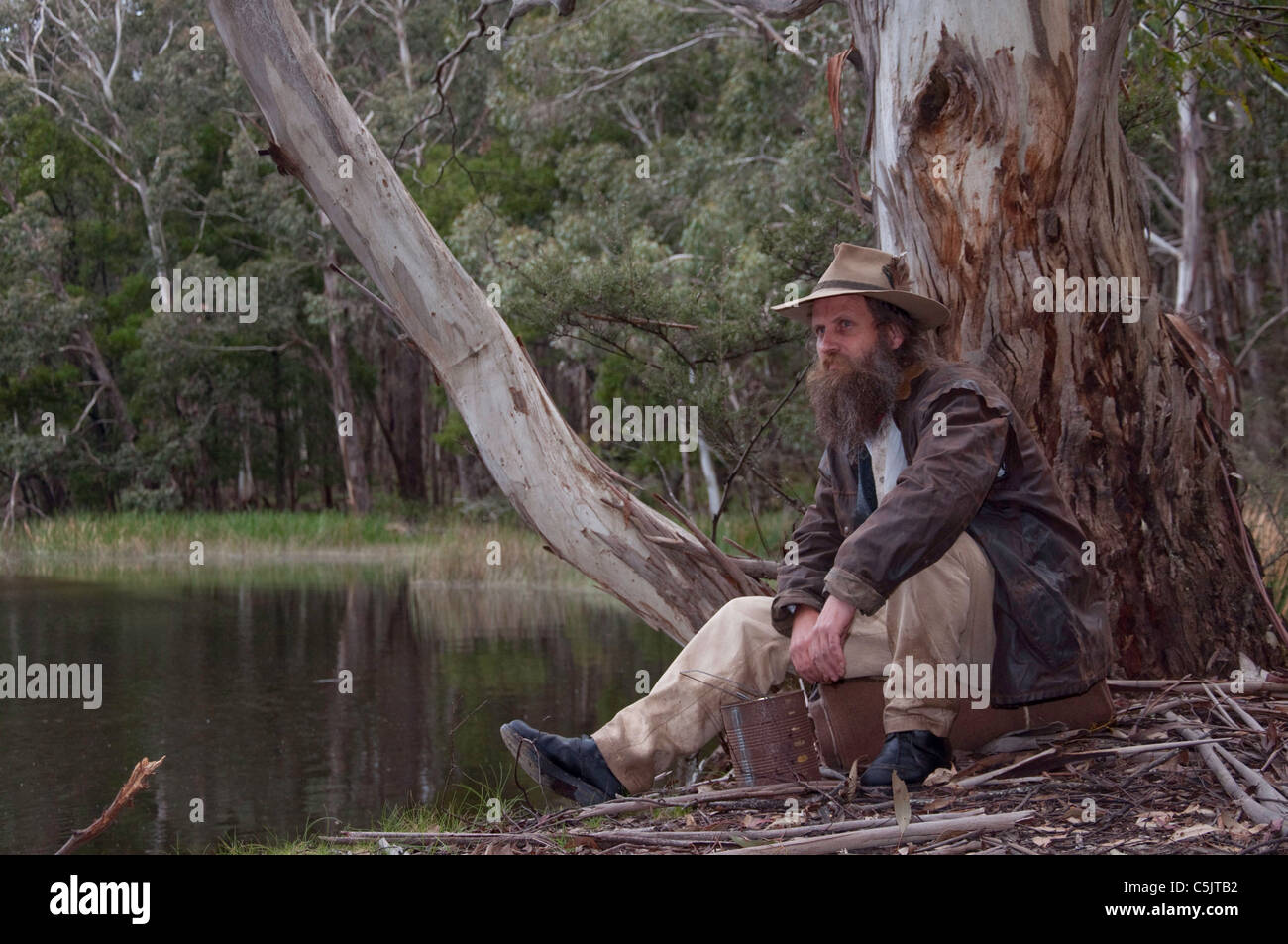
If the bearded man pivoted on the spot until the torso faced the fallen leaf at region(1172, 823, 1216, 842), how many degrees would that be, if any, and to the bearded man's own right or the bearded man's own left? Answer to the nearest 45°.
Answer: approximately 90° to the bearded man's own left

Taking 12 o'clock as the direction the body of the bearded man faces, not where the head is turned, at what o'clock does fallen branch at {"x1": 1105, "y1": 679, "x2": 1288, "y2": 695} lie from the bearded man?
The fallen branch is roughly at 6 o'clock from the bearded man.

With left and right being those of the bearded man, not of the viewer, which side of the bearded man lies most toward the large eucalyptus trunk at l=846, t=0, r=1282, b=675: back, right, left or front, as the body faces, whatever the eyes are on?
back

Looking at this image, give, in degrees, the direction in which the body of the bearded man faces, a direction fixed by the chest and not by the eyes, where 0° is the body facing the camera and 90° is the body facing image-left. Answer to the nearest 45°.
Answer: approximately 45°
